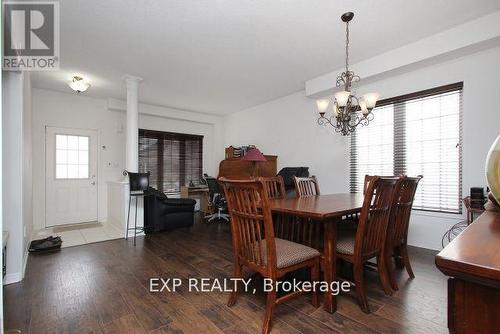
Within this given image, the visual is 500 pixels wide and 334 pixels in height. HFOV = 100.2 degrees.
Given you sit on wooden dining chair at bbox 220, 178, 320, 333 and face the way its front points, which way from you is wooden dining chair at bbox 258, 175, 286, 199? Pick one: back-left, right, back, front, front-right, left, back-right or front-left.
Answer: front-left

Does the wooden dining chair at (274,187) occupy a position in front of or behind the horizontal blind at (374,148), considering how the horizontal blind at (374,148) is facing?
in front

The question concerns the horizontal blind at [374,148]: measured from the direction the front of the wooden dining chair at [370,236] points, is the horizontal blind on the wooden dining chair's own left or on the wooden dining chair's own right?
on the wooden dining chair's own right

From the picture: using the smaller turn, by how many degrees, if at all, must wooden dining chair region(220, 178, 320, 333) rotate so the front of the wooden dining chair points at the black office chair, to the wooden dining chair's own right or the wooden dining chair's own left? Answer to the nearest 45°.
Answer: approximately 45° to the wooden dining chair's own left

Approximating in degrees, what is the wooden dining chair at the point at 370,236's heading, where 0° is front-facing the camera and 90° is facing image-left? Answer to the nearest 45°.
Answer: approximately 135°

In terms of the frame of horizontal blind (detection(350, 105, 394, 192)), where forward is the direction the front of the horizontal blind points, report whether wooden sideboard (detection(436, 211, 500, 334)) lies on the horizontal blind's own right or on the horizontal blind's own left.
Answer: on the horizontal blind's own left

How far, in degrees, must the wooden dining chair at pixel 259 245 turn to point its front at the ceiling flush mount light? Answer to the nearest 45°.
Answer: approximately 90° to its left

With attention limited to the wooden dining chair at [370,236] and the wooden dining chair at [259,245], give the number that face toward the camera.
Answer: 0
